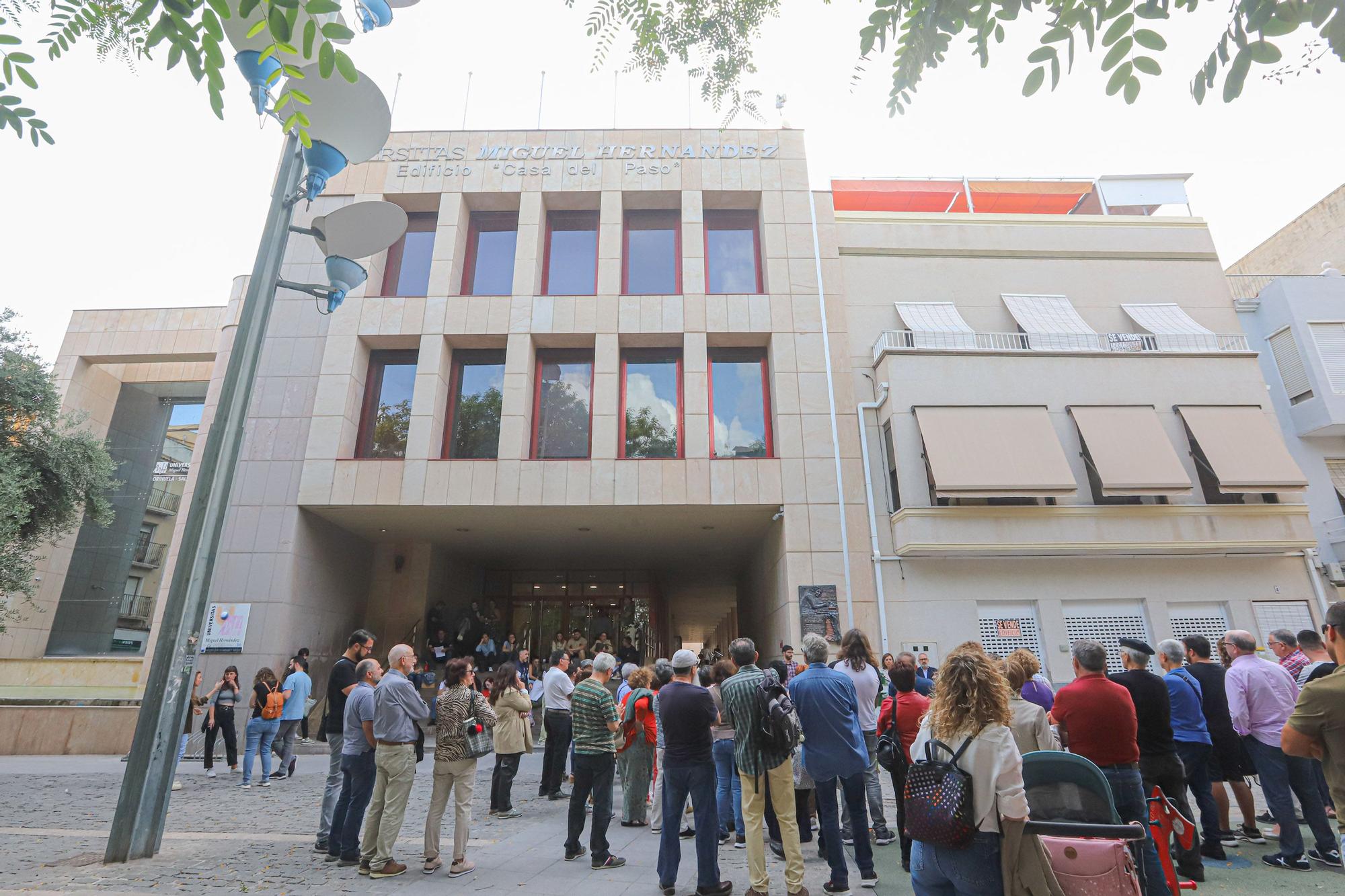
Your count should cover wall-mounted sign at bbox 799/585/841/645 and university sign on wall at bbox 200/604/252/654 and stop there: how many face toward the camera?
2

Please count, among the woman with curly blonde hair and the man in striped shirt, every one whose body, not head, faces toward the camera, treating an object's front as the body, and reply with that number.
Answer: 0

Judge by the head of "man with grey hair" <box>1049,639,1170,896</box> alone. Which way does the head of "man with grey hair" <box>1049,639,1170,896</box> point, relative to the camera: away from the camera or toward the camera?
away from the camera

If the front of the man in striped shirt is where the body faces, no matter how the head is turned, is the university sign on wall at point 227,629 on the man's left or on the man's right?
on the man's left

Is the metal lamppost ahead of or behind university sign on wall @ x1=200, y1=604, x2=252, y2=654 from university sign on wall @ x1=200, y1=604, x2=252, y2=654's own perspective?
ahead

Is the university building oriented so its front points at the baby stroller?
yes

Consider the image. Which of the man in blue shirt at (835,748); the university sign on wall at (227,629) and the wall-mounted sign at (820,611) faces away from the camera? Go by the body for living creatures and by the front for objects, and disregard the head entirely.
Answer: the man in blue shirt

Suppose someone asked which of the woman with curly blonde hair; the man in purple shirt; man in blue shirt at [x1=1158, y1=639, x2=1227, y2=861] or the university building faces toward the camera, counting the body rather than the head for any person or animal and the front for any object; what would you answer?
the university building

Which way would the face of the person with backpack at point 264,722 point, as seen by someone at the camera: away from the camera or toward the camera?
away from the camera

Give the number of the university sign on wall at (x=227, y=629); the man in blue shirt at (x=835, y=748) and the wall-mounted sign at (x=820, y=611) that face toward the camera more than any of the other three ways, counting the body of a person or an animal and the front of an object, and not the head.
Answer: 2

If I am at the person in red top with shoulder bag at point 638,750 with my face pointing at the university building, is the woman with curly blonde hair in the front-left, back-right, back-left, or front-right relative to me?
back-right

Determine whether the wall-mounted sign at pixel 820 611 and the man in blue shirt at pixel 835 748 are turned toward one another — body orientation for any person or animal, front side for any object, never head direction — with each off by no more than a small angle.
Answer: yes

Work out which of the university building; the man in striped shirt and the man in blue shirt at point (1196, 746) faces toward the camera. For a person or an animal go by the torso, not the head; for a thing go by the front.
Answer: the university building

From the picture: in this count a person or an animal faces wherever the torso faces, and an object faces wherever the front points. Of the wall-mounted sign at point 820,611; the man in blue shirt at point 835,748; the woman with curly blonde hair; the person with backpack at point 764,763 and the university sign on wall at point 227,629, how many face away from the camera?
3

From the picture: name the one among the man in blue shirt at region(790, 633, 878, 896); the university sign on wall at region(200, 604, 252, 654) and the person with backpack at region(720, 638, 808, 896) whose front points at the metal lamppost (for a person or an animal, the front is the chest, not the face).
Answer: the university sign on wall

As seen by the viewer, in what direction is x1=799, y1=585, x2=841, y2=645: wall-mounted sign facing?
toward the camera
